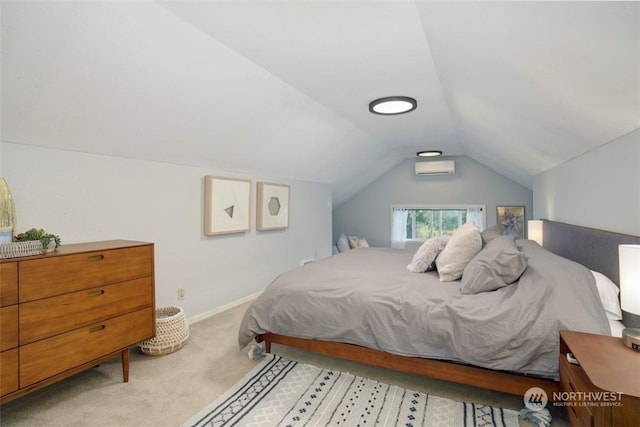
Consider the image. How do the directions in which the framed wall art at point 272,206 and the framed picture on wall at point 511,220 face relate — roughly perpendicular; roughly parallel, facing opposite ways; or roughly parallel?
roughly perpendicular

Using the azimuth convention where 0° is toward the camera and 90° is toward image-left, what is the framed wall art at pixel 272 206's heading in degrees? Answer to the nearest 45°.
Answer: approximately 315°

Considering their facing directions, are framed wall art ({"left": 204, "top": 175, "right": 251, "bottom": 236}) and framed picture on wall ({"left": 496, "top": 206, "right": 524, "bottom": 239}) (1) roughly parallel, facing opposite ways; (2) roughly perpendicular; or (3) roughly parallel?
roughly perpendicular

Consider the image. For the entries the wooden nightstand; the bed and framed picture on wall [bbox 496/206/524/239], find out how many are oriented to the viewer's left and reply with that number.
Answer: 2

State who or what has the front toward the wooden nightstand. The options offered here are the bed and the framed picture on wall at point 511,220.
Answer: the framed picture on wall

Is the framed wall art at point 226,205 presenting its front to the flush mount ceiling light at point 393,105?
yes

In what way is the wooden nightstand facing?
to the viewer's left
